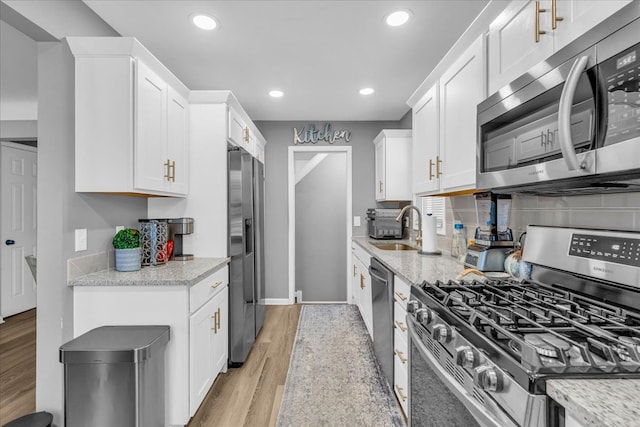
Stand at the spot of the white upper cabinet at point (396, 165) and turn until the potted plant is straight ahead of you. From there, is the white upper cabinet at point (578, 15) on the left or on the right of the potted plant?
left

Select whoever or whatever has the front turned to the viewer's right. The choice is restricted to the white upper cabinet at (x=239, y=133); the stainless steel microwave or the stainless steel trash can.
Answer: the white upper cabinet

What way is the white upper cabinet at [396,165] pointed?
to the viewer's left

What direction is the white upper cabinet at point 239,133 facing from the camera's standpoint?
to the viewer's right

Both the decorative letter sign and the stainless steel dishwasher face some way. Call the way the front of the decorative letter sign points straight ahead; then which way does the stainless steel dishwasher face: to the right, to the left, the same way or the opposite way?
to the right

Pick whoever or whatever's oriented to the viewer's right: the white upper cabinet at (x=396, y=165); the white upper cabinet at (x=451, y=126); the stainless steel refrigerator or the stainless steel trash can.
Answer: the stainless steel refrigerator

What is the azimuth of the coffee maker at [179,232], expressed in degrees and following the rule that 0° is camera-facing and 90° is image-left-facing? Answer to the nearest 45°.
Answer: approximately 270°

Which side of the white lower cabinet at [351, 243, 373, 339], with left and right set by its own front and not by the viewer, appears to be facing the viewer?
left

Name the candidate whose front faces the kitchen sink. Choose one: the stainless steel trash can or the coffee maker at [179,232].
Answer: the coffee maker
